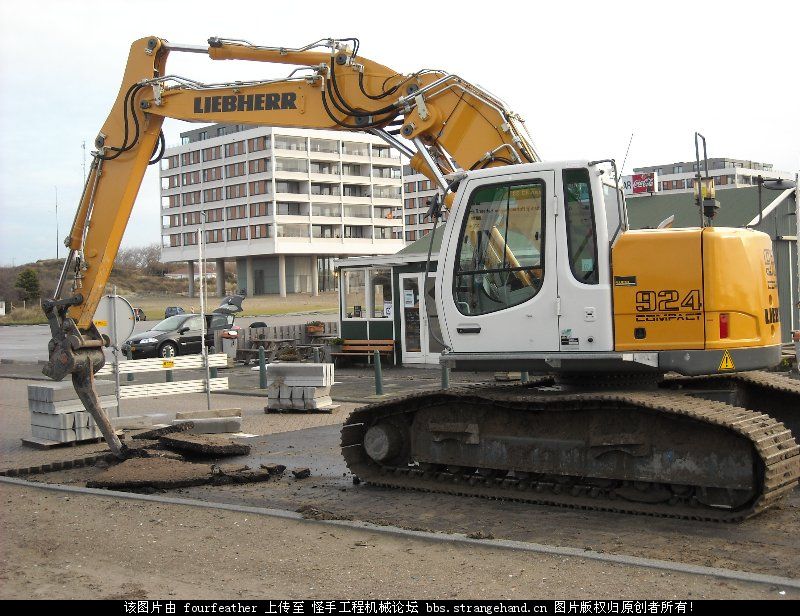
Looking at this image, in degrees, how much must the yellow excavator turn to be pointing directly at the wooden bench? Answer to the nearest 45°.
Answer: approximately 90° to its right

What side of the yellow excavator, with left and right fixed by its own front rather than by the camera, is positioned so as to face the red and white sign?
right

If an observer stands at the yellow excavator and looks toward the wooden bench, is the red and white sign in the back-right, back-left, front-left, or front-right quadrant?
front-right

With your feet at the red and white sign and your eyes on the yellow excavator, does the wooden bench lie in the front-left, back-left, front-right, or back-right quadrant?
front-right

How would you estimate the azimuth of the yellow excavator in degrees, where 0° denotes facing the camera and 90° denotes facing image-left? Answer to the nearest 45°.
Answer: approximately 90°
